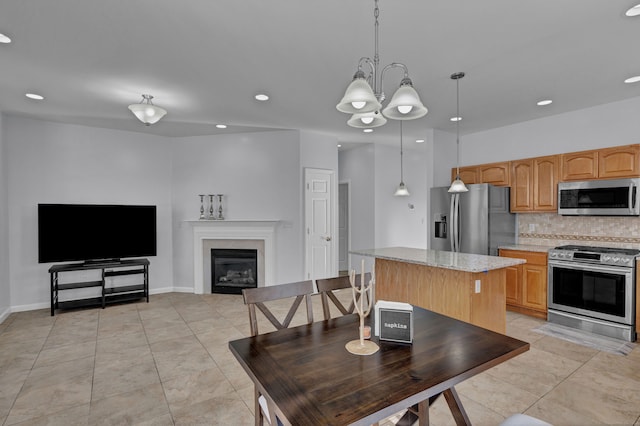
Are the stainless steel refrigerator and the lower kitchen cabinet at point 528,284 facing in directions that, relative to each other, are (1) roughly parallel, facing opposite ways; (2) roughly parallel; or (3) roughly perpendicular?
roughly parallel

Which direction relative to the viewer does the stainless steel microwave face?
toward the camera

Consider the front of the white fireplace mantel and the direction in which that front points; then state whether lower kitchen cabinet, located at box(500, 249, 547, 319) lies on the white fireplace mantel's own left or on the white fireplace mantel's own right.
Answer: on the white fireplace mantel's own left

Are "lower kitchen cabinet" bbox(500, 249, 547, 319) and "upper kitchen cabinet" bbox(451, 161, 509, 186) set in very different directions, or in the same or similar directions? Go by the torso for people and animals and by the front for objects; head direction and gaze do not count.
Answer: same or similar directions

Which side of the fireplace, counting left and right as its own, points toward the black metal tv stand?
right

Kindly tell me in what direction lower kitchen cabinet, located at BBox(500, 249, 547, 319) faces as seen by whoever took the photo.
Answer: facing the viewer and to the left of the viewer

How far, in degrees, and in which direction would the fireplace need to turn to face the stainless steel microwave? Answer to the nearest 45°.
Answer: approximately 45° to its left

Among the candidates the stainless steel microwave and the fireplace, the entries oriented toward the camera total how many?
2

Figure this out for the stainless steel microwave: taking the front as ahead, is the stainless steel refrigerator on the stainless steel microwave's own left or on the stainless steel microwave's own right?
on the stainless steel microwave's own right

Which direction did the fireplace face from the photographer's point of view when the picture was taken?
facing the viewer

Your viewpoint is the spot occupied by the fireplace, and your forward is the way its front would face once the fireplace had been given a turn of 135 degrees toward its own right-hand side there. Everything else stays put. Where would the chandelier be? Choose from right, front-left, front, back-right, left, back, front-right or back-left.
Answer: back-left

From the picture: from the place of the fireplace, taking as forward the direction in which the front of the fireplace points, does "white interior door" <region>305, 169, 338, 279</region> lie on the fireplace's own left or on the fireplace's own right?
on the fireplace's own left

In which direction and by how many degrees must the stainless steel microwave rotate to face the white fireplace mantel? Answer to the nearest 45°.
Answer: approximately 90° to its right

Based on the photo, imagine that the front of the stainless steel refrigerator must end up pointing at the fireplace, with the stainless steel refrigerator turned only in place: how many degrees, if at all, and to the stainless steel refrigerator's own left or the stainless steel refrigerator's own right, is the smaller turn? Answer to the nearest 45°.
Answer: approximately 45° to the stainless steel refrigerator's own right

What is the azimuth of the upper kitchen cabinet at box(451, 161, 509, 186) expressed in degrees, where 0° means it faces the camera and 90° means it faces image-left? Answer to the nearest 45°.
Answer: approximately 45°
